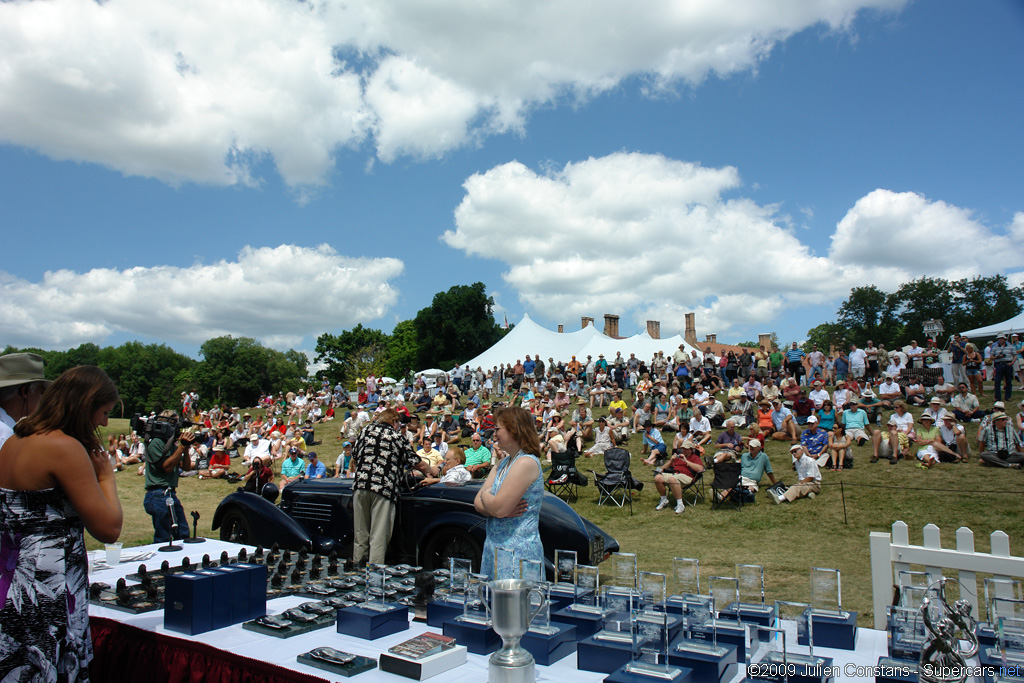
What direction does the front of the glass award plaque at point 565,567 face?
toward the camera

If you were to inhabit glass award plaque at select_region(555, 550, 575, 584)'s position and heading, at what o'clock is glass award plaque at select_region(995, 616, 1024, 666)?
glass award plaque at select_region(995, 616, 1024, 666) is roughly at 10 o'clock from glass award plaque at select_region(555, 550, 575, 584).

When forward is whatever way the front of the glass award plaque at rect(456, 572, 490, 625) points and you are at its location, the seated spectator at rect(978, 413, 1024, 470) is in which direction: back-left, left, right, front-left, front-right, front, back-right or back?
back-left

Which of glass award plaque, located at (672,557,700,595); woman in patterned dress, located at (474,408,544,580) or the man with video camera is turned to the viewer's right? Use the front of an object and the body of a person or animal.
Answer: the man with video camera

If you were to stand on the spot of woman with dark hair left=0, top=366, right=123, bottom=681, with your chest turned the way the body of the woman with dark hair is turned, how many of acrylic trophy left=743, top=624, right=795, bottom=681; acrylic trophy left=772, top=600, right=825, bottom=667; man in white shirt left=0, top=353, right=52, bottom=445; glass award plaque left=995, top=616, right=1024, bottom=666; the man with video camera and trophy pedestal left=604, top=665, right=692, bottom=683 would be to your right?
4

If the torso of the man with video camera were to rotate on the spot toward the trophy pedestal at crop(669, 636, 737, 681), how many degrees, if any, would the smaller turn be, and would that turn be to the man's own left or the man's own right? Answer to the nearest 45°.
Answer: approximately 90° to the man's own right

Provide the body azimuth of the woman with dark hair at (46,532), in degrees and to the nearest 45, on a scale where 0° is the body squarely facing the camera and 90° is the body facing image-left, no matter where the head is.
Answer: approximately 225°

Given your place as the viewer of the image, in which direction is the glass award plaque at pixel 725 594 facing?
facing the viewer

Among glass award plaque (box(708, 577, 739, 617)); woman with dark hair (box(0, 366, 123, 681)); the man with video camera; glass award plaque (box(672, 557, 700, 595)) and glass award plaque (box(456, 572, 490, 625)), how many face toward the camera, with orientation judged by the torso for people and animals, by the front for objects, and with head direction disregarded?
3

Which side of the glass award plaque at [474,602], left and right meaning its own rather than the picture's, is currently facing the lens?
front

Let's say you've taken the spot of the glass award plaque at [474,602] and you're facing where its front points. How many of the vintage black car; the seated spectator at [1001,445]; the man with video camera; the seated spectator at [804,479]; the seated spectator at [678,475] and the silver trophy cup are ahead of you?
1
